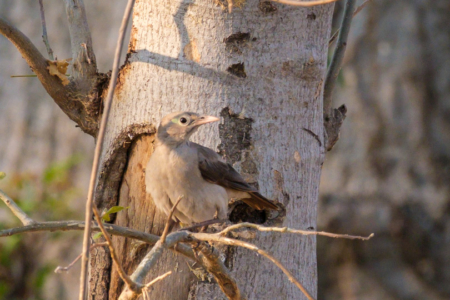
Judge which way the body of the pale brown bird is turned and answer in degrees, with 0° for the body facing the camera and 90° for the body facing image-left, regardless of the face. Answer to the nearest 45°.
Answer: approximately 45°
